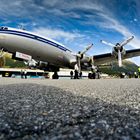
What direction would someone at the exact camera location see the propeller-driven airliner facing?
facing the viewer and to the left of the viewer
